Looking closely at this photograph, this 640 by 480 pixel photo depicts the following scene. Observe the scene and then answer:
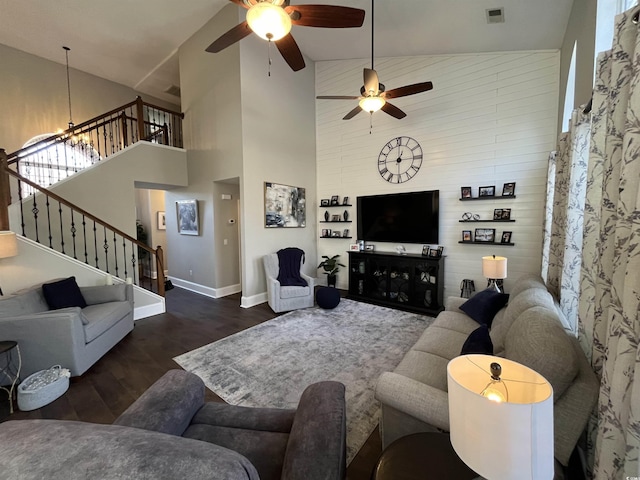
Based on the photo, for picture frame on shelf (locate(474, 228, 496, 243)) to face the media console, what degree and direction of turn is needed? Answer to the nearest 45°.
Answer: approximately 90° to its right

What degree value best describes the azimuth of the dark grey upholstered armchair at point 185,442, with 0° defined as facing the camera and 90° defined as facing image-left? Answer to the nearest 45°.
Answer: approximately 225°

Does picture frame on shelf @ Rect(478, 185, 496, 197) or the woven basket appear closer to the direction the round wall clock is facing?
the woven basket

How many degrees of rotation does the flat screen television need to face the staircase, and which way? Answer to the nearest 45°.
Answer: approximately 45° to its right

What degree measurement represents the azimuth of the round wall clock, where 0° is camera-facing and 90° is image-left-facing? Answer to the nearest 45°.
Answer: approximately 45°

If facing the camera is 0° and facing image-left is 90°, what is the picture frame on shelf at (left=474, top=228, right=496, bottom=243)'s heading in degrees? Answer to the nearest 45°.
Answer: approximately 0°

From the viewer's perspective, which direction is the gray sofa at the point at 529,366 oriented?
to the viewer's left
